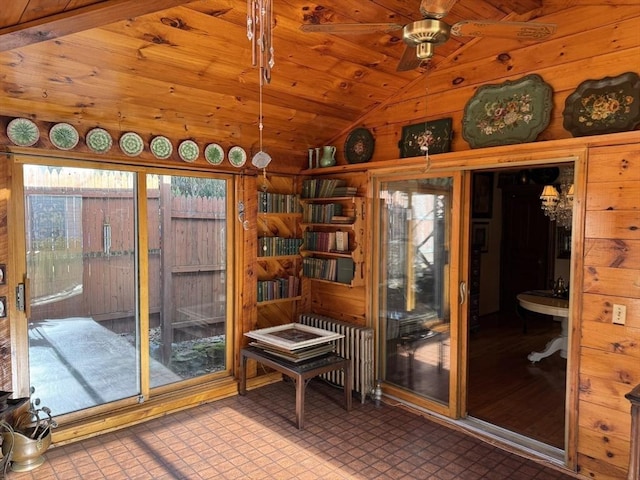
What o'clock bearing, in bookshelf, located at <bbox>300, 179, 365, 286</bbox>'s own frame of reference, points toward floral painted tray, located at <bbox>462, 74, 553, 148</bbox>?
The floral painted tray is roughly at 9 o'clock from the bookshelf.

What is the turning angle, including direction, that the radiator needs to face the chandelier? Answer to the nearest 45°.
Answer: approximately 180°

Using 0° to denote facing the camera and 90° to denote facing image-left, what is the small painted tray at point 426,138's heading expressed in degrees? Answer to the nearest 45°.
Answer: approximately 45°

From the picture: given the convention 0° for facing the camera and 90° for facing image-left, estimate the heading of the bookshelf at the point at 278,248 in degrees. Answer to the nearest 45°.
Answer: approximately 315°

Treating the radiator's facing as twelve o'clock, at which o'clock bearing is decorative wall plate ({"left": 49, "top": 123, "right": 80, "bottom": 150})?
The decorative wall plate is roughly at 1 o'clock from the radiator.

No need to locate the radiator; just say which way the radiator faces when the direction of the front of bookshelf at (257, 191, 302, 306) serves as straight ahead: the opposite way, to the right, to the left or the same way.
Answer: to the right

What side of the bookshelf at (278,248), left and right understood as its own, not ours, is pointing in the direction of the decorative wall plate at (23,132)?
right

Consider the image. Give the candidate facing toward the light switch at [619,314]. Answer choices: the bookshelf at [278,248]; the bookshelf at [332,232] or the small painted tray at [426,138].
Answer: the bookshelf at [278,248]

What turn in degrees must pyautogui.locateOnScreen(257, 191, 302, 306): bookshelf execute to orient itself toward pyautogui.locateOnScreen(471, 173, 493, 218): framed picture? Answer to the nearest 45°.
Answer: approximately 90° to its left

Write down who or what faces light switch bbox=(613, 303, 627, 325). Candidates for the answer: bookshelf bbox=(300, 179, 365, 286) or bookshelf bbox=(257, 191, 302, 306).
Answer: bookshelf bbox=(257, 191, 302, 306)

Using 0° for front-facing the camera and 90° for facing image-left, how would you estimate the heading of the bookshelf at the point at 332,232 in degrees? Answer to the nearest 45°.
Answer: approximately 45°

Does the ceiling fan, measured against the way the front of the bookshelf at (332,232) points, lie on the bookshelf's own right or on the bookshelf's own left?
on the bookshelf's own left
